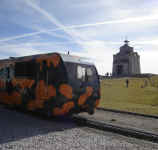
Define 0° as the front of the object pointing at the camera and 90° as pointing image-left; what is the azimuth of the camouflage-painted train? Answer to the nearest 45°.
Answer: approximately 315°
